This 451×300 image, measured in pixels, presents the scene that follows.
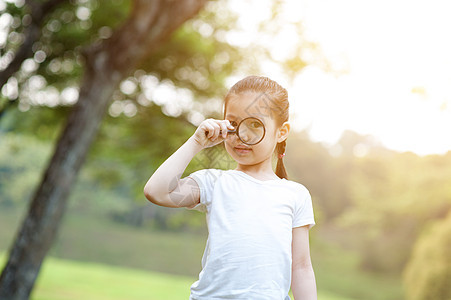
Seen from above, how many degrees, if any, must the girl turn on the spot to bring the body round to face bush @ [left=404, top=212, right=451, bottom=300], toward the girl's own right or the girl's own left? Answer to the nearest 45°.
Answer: approximately 135° to the girl's own left

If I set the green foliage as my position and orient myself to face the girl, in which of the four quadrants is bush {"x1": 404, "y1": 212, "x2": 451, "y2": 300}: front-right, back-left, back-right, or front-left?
front-left

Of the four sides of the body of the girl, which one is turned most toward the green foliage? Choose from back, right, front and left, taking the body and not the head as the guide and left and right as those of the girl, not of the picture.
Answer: back

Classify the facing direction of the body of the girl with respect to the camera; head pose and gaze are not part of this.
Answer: toward the camera
